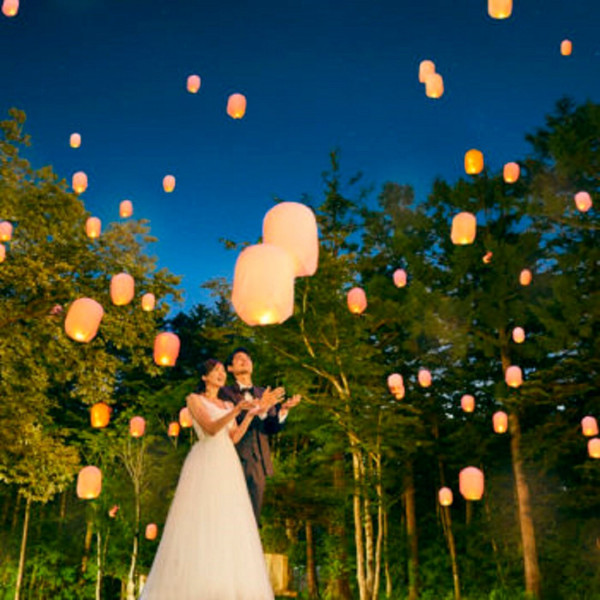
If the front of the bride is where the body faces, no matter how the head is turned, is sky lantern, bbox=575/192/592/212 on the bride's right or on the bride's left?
on the bride's left

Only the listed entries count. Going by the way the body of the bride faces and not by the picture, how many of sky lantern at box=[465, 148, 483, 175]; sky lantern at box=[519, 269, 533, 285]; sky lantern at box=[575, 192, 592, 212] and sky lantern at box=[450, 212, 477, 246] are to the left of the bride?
4

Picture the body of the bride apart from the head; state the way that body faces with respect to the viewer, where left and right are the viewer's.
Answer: facing the viewer and to the right of the viewer

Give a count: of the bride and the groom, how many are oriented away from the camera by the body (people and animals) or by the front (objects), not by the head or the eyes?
0

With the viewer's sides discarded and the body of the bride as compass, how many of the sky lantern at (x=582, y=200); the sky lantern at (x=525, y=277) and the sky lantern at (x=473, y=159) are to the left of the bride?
3
